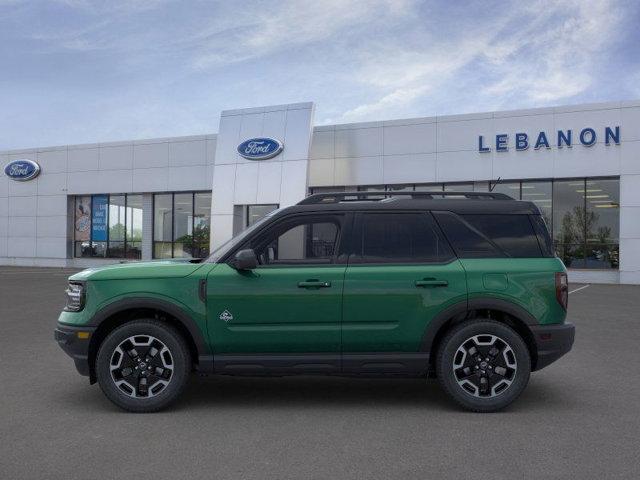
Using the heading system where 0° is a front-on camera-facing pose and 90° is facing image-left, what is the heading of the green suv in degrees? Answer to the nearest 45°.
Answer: approximately 90°

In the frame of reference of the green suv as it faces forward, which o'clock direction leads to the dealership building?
The dealership building is roughly at 3 o'clock from the green suv.
